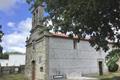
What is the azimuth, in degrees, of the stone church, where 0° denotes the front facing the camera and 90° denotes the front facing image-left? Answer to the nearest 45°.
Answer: approximately 45°

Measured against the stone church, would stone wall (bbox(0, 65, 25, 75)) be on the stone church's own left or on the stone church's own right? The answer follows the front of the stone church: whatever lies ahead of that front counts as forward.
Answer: on the stone church's own right
